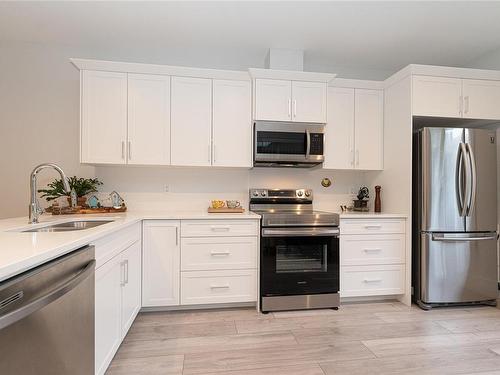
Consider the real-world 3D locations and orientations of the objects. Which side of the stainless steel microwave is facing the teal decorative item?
right

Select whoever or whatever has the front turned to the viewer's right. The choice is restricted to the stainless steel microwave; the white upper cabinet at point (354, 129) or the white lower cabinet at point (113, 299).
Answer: the white lower cabinet

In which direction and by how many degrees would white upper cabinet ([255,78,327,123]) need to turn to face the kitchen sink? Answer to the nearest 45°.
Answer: approximately 45° to its right

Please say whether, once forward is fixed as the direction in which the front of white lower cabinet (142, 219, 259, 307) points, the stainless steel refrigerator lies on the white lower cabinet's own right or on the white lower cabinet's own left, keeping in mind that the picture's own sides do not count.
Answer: on the white lower cabinet's own left

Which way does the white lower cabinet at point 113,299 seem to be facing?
to the viewer's right
